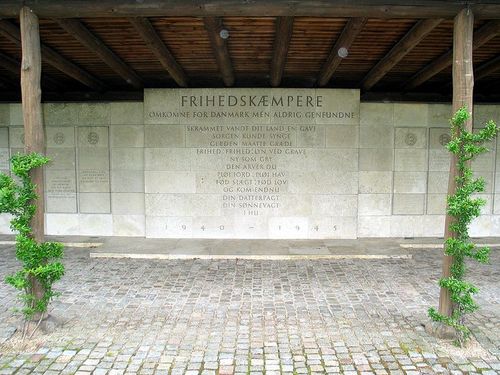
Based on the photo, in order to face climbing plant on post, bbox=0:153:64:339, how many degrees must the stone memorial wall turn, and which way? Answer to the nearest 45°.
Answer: approximately 45° to its right

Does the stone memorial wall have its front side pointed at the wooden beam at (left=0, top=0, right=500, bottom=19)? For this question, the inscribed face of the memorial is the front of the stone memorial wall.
yes

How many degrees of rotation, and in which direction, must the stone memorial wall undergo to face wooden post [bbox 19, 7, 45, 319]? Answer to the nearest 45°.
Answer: approximately 45° to its right

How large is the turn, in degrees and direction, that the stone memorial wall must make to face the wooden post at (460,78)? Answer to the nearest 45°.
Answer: approximately 45° to its left

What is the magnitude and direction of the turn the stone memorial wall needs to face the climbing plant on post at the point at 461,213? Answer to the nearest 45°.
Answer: approximately 45° to its left

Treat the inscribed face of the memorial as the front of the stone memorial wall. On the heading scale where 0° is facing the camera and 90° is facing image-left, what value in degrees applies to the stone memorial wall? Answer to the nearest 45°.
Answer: approximately 0°
